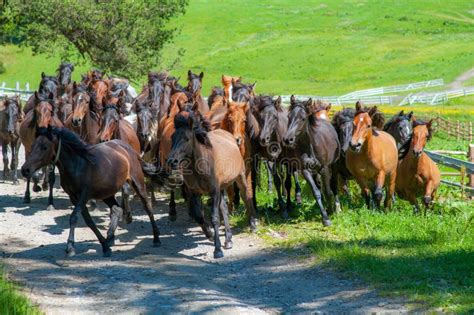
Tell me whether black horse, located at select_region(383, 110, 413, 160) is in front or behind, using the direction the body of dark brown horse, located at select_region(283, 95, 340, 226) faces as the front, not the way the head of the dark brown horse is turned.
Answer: behind

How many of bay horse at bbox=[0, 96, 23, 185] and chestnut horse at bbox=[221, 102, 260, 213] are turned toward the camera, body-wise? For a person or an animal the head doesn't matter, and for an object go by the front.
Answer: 2

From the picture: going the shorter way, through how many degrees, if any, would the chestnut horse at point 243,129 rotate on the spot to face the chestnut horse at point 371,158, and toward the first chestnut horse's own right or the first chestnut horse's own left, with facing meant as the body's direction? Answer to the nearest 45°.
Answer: approximately 90° to the first chestnut horse's own left

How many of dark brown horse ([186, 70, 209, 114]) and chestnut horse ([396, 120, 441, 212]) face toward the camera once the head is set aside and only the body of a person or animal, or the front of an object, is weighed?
2

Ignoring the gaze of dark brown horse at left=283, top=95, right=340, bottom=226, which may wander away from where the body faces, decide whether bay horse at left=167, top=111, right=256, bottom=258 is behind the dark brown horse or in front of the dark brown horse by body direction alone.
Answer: in front

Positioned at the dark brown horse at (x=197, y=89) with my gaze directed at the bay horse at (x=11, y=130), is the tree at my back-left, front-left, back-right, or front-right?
front-right

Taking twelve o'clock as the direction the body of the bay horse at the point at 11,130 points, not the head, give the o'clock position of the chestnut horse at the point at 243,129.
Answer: The chestnut horse is roughly at 11 o'clock from the bay horse.

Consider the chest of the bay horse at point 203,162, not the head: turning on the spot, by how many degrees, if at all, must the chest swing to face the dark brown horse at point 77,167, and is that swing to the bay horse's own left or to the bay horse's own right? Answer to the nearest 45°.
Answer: approximately 45° to the bay horse's own right

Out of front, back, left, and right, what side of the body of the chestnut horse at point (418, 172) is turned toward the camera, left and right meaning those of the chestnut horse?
front

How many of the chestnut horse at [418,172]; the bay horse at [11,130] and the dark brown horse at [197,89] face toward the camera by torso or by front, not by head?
3

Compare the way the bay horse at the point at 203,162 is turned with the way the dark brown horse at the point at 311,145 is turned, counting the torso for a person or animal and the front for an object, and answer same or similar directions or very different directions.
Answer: same or similar directions

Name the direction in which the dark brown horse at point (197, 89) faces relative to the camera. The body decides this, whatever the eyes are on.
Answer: toward the camera

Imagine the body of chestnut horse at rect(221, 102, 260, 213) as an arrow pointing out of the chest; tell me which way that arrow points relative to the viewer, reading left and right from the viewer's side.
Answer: facing the viewer

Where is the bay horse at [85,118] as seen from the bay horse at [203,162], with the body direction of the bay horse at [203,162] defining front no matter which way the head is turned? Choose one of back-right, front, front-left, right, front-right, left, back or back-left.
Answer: right

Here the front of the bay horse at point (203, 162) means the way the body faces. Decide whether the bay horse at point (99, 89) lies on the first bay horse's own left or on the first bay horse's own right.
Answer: on the first bay horse's own right

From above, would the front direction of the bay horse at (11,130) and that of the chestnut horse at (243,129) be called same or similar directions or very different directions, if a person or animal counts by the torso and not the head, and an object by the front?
same or similar directions

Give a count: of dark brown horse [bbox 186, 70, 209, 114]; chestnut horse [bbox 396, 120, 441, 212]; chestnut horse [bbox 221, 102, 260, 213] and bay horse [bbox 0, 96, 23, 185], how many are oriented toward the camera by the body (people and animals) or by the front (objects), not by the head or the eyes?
4

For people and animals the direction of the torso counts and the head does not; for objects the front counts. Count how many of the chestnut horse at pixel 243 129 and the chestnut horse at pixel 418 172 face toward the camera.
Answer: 2

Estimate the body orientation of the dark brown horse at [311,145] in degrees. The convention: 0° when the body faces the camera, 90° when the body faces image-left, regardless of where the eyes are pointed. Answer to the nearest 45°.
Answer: approximately 45°

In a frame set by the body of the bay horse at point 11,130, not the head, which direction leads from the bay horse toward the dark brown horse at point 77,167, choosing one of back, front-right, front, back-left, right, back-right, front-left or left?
front
